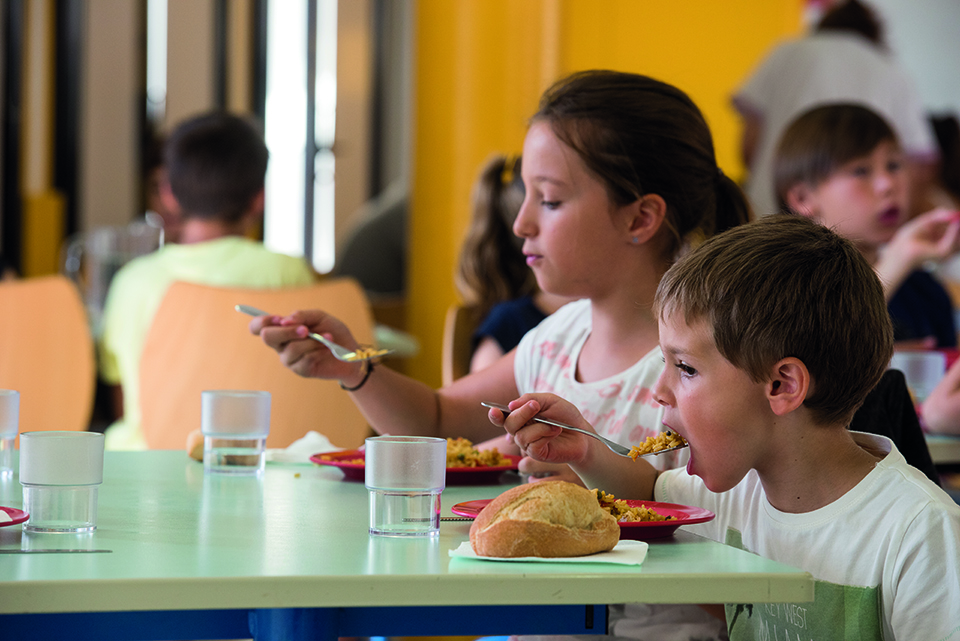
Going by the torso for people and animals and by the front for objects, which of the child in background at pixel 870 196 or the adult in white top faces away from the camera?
the adult in white top

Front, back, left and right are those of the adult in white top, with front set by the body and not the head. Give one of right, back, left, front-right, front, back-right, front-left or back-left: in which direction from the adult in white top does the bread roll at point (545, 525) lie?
back

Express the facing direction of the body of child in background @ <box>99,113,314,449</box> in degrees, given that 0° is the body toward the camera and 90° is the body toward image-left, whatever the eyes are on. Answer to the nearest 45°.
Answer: approximately 180°

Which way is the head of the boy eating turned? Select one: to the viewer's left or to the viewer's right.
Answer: to the viewer's left

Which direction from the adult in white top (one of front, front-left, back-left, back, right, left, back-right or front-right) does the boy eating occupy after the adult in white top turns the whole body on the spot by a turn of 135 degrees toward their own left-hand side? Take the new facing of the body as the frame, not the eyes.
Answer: front-left

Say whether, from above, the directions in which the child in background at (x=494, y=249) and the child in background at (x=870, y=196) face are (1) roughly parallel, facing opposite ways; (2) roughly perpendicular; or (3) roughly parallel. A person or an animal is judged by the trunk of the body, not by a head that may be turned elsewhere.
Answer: roughly perpendicular

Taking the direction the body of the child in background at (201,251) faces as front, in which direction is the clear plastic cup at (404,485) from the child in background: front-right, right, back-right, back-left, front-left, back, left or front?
back

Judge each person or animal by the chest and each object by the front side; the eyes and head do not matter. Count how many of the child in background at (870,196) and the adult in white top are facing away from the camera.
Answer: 1

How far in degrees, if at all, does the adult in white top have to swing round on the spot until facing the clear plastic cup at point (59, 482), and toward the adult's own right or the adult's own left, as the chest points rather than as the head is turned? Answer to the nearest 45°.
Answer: approximately 180°

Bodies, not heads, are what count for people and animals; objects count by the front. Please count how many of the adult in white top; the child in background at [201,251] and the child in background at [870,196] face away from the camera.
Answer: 2

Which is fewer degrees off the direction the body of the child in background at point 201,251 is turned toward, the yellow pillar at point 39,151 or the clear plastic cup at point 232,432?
the yellow pillar

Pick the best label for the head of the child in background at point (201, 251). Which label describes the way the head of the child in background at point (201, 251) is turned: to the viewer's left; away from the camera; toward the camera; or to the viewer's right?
away from the camera

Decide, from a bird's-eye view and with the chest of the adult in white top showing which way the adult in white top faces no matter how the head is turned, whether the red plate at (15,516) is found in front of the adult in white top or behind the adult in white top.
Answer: behind

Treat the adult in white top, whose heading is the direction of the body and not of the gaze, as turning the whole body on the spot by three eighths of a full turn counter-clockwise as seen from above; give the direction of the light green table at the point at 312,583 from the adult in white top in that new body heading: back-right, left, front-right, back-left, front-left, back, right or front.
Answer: front-left

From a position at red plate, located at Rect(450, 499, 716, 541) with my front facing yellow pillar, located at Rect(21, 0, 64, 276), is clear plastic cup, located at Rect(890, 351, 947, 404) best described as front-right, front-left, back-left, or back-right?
front-right

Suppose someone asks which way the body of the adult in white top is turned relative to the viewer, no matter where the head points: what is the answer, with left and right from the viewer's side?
facing away from the viewer

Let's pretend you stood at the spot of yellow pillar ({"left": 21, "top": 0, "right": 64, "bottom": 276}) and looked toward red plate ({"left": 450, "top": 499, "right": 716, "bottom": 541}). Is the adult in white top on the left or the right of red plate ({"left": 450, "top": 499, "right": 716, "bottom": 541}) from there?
left
